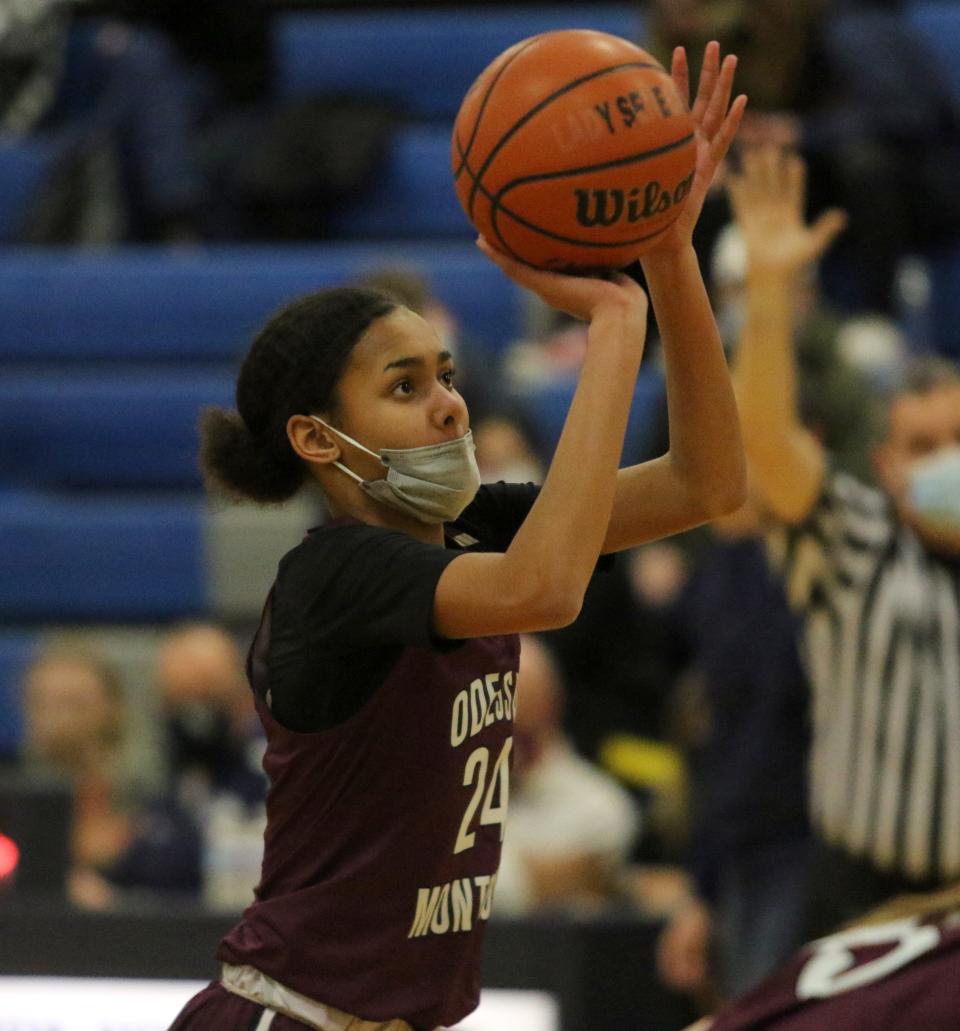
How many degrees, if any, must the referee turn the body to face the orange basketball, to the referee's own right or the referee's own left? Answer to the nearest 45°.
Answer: approximately 45° to the referee's own right

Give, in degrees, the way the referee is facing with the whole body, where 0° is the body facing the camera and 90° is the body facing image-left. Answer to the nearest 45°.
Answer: approximately 315°

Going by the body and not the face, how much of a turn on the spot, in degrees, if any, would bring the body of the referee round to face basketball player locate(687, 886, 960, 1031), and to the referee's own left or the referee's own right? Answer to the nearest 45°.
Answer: approximately 45° to the referee's own right

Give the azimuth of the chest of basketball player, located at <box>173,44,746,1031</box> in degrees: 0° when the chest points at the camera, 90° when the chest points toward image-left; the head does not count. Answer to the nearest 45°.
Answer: approximately 315°

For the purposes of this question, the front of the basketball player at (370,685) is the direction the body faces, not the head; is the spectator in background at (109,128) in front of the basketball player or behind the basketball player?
behind

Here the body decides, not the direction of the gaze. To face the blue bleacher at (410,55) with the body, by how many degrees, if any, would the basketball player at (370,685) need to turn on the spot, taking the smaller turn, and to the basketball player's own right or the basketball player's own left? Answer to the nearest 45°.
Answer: approximately 135° to the basketball player's own left

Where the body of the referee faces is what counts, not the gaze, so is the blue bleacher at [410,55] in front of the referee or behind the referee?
behind

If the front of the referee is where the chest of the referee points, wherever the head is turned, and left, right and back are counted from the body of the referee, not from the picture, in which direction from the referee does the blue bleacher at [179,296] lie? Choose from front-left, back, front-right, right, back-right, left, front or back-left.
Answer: back

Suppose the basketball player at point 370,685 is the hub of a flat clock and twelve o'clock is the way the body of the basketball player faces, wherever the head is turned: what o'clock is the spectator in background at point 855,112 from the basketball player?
The spectator in background is roughly at 8 o'clock from the basketball player.
